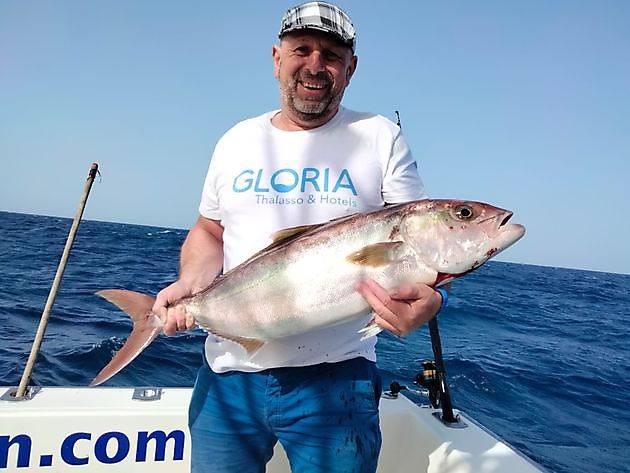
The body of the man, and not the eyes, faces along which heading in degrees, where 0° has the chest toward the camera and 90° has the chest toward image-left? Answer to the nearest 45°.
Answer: approximately 0°

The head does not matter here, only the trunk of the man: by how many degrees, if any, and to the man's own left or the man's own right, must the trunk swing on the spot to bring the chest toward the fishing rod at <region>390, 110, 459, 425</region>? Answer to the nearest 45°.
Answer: approximately 135° to the man's own left

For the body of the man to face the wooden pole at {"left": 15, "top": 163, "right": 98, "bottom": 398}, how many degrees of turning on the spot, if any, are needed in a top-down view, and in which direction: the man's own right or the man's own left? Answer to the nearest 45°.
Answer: approximately 135° to the man's own right
